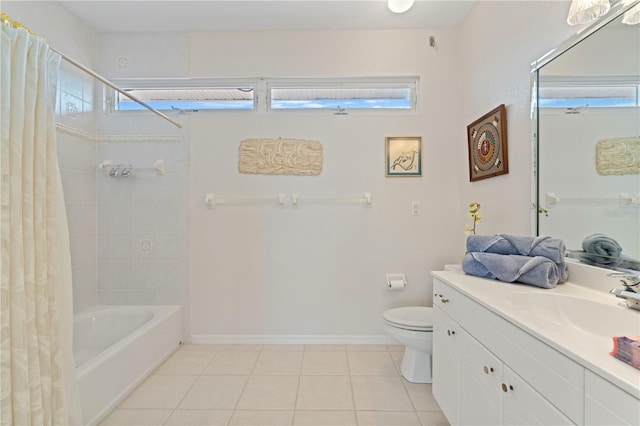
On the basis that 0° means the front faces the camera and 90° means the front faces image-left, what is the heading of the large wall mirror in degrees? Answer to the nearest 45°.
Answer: approximately 90°

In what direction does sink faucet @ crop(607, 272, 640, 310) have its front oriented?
to the viewer's left
